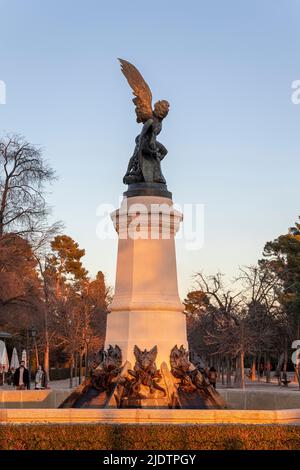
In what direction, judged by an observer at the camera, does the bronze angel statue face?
facing to the right of the viewer
